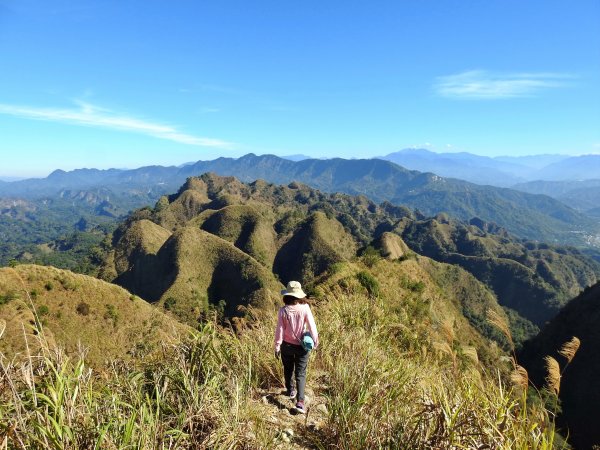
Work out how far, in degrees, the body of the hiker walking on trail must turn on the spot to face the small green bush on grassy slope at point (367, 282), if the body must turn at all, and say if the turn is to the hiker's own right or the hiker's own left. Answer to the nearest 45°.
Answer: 0° — they already face it

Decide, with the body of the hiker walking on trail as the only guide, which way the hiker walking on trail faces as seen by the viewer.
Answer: away from the camera
